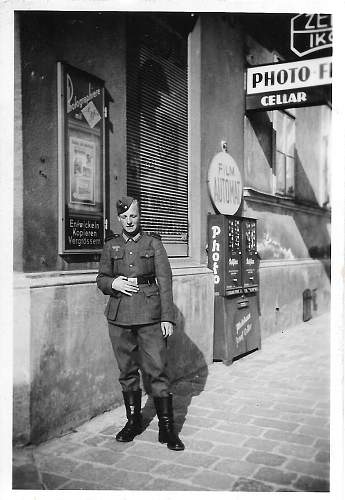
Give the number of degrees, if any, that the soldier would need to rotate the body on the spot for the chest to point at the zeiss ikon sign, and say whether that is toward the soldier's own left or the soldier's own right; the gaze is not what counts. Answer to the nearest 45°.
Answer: approximately 135° to the soldier's own left

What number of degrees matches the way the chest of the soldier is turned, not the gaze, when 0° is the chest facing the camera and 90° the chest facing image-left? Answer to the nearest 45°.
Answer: approximately 0°

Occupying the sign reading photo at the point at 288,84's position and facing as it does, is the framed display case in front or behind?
in front

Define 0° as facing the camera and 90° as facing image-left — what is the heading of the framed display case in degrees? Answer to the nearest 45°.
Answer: approximately 315°

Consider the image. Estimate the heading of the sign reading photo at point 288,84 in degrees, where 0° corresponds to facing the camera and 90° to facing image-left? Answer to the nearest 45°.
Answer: approximately 45°
